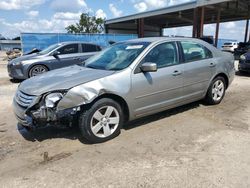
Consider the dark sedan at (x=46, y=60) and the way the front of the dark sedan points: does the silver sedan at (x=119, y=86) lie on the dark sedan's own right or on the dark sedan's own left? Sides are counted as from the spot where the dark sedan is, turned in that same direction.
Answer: on the dark sedan's own left

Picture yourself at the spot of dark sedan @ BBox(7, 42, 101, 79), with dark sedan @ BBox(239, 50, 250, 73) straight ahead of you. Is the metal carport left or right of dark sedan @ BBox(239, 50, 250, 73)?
left

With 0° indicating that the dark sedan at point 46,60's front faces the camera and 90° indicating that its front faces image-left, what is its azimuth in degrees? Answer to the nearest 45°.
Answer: approximately 45°

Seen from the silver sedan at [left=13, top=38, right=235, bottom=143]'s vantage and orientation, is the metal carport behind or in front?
behind

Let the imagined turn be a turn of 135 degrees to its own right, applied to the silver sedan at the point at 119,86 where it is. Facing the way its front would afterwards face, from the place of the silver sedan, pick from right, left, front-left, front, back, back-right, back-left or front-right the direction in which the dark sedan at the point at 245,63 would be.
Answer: front-right

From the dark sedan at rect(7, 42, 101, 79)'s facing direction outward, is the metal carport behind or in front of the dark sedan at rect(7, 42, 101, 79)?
behind

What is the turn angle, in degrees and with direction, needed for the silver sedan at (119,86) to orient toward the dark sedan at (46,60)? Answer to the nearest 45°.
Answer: approximately 90° to its right

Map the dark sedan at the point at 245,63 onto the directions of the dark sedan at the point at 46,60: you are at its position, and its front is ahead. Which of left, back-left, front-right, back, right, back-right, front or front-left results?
back-left
